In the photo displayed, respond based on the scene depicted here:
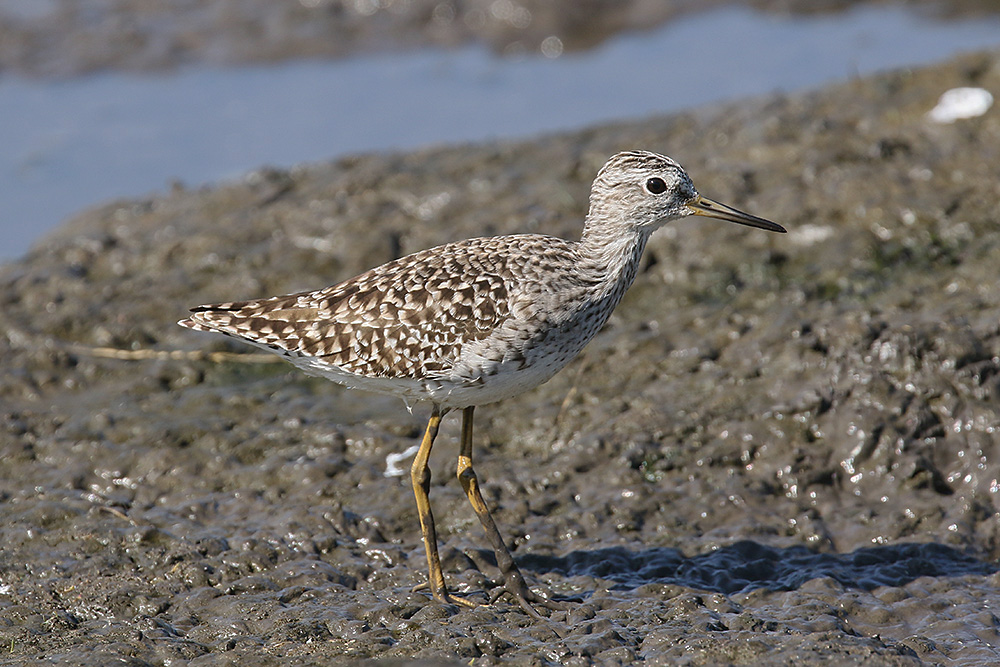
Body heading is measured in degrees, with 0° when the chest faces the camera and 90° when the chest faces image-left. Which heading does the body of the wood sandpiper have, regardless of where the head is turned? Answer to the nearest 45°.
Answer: approximately 270°
